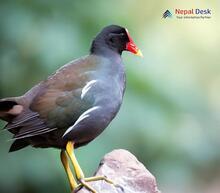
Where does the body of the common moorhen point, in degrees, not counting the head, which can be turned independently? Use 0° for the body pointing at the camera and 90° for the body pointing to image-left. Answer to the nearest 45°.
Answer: approximately 270°
